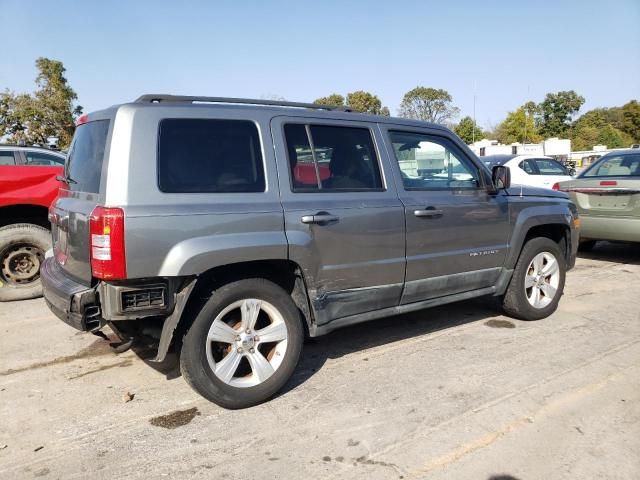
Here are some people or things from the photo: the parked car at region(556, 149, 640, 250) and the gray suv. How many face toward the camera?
0

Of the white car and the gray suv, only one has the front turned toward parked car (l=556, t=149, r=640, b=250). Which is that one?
the gray suv

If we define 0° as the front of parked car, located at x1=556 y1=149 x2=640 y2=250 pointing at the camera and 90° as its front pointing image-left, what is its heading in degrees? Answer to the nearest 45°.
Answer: approximately 225°

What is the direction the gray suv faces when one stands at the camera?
facing away from the viewer and to the right of the viewer

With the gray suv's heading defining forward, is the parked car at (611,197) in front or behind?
in front

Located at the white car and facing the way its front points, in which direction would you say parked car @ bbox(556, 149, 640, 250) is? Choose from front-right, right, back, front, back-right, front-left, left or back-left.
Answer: back-right

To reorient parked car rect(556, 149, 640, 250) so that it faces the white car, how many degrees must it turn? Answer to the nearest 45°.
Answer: approximately 45° to its left

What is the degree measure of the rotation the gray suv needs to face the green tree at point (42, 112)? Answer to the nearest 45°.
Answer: approximately 90° to its left

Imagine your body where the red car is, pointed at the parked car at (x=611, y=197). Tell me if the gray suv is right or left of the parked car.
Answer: right
